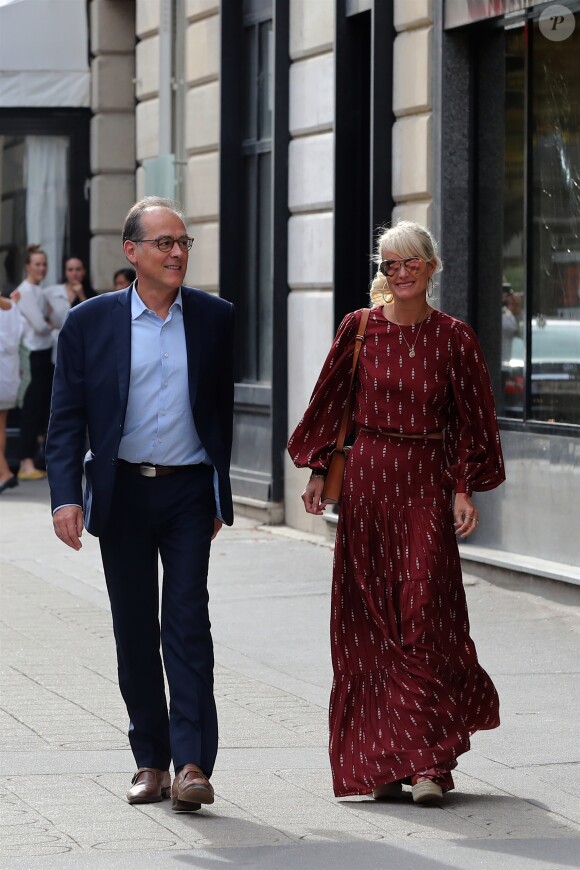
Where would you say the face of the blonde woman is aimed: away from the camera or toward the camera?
toward the camera

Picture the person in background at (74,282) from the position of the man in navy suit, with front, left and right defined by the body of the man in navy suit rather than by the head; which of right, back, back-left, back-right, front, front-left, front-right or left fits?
back

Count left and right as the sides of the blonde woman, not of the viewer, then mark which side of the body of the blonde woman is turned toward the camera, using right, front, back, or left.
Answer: front

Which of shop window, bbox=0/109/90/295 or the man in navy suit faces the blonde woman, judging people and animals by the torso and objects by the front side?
the shop window

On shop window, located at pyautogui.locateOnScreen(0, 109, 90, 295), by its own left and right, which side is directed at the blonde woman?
front

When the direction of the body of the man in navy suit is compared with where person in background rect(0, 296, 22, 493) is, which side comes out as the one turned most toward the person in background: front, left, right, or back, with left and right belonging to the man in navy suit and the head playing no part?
back

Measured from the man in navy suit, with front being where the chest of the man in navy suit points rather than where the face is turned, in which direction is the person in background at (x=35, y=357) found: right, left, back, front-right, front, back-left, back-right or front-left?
back

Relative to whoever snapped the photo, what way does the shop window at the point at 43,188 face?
facing the viewer

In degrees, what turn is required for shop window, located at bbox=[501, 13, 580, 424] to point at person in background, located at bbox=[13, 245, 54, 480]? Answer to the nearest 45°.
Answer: approximately 90° to its right

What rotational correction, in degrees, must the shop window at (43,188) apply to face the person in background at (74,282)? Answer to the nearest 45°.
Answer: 0° — it already faces them

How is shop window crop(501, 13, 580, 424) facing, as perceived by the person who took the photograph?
facing the viewer and to the left of the viewer

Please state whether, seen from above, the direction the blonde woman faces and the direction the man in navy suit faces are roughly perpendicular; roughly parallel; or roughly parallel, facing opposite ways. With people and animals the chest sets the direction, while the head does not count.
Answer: roughly parallel

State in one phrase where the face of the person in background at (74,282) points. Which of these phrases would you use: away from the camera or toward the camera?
toward the camera
